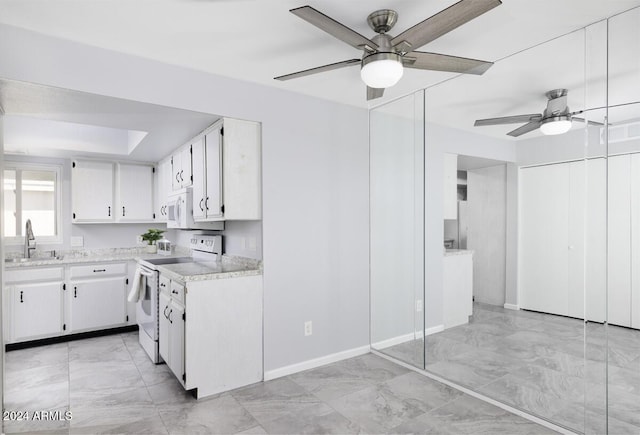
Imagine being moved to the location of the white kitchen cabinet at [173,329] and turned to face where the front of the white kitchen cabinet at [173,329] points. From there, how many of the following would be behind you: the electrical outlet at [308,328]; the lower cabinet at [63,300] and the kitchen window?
1

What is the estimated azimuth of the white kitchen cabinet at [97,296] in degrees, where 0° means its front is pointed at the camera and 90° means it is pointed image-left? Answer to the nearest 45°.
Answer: approximately 0°

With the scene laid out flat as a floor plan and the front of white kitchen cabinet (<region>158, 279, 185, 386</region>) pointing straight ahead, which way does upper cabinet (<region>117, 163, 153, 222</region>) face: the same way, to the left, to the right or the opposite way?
to the left

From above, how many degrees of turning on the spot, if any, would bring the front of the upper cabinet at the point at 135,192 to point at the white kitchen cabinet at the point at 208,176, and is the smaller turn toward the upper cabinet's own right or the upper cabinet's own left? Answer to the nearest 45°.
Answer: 0° — it already faces it

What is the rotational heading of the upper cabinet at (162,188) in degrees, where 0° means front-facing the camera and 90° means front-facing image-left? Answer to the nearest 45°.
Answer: approximately 90°

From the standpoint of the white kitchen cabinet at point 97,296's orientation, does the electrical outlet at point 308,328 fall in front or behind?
in front

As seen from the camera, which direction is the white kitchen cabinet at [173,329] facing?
to the viewer's left

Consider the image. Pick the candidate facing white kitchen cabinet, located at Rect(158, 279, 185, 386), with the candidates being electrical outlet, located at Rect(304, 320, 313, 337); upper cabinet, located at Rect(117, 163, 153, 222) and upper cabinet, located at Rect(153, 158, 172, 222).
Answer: upper cabinet, located at Rect(117, 163, 153, 222)

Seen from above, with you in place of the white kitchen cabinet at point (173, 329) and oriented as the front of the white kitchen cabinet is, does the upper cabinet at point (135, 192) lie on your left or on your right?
on your right

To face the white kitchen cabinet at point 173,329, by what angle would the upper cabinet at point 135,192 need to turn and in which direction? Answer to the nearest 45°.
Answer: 0° — it already faces it

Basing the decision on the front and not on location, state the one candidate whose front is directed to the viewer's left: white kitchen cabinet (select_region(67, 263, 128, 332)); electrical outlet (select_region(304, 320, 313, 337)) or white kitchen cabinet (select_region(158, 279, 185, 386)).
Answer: white kitchen cabinet (select_region(158, 279, 185, 386))
